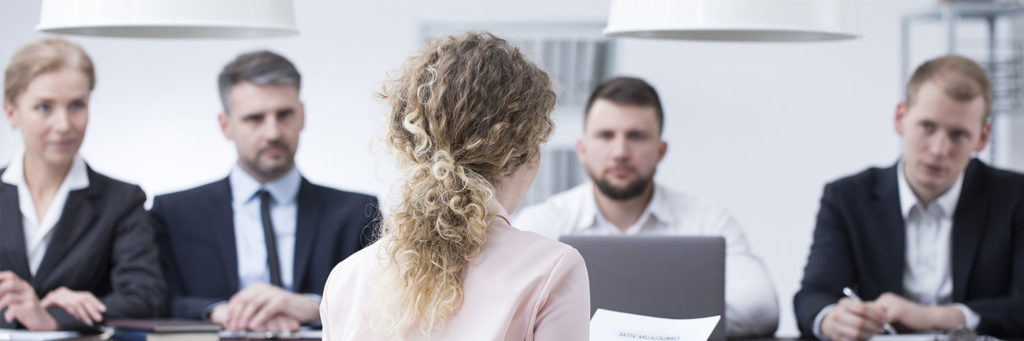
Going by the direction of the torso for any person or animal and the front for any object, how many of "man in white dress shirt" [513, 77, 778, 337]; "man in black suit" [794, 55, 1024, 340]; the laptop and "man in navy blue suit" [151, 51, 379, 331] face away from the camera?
1

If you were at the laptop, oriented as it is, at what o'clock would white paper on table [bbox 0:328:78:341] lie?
The white paper on table is roughly at 9 o'clock from the laptop.

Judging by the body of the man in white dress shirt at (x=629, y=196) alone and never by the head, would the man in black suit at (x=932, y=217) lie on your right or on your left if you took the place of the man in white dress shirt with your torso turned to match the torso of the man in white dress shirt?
on your left

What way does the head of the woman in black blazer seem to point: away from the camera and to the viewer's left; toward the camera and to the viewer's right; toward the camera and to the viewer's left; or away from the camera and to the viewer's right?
toward the camera and to the viewer's right

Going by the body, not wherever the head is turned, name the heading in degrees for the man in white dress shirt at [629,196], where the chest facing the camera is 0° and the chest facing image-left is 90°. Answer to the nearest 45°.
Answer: approximately 0°

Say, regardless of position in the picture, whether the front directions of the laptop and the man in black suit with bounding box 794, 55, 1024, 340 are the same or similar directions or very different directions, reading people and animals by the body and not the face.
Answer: very different directions

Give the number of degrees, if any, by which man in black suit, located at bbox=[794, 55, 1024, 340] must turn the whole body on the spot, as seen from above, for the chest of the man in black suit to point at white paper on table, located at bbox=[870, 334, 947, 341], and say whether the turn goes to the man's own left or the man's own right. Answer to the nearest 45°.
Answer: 0° — they already face it

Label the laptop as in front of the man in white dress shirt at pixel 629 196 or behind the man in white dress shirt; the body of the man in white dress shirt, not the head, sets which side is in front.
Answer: in front

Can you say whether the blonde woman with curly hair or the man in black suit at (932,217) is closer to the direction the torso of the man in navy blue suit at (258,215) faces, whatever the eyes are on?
the blonde woman with curly hair

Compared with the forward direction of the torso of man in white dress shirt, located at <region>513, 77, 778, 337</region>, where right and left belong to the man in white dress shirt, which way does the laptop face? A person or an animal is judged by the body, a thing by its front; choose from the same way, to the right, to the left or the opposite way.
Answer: the opposite way

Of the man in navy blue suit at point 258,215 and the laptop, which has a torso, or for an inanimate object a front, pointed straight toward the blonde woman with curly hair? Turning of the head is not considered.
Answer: the man in navy blue suit

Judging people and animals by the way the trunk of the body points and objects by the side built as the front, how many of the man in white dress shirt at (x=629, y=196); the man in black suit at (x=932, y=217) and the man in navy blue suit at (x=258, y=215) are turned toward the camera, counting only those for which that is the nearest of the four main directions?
3

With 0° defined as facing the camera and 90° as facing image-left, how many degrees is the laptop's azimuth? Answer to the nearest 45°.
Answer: approximately 180°

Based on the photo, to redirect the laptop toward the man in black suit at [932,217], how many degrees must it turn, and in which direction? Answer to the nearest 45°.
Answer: approximately 45° to its right
